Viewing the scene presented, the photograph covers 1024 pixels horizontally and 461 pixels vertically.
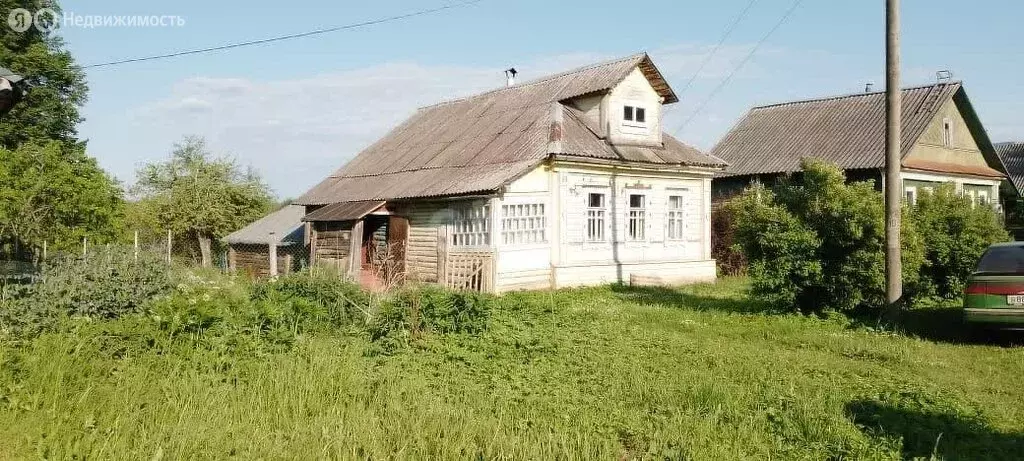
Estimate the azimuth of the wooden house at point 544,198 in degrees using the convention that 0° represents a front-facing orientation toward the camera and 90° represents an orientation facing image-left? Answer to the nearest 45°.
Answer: approximately 315°

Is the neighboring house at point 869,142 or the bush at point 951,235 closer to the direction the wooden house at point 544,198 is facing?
the bush

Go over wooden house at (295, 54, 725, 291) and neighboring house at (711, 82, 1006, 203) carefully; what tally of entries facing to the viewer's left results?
0

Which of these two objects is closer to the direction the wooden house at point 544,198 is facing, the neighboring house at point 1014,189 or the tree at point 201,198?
the neighboring house

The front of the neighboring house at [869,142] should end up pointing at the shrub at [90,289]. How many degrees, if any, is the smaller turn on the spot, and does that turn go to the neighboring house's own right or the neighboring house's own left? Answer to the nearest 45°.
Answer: approximately 45° to the neighboring house's own right

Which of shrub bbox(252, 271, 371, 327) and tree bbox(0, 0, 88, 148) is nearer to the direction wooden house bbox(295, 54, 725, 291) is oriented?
the shrub

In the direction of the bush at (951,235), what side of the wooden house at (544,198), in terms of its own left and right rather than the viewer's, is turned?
front

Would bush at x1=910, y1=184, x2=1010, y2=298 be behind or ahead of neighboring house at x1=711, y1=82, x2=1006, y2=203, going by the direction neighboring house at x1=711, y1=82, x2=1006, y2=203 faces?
ahead

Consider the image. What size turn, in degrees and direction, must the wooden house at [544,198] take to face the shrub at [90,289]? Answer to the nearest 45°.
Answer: approximately 90° to its right

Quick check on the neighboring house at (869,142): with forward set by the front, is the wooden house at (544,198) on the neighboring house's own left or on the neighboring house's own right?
on the neighboring house's own right

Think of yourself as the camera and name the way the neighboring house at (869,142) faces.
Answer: facing the viewer and to the right of the viewer

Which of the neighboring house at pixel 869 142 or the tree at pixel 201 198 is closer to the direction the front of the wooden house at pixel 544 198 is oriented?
the neighboring house

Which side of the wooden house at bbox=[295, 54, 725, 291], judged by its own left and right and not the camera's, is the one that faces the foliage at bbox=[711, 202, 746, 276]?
left

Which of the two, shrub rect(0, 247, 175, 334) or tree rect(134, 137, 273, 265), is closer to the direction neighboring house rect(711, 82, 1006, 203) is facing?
the shrub
